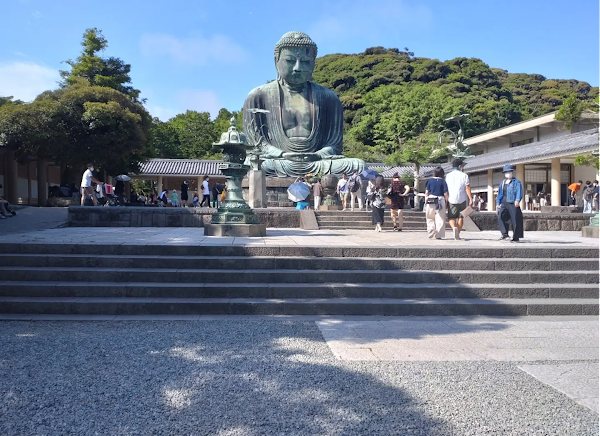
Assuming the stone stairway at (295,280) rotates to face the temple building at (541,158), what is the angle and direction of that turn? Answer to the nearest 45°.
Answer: approximately 135° to its left

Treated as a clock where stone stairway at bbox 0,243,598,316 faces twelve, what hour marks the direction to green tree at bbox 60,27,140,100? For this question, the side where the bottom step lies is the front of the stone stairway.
The green tree is roughly at 5 o'clock from the stone stairway.

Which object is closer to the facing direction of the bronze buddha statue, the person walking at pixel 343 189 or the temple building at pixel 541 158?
the person walking

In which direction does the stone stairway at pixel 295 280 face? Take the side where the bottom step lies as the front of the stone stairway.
toward the camera

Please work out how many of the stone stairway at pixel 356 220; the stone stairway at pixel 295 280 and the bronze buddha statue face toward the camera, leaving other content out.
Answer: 3

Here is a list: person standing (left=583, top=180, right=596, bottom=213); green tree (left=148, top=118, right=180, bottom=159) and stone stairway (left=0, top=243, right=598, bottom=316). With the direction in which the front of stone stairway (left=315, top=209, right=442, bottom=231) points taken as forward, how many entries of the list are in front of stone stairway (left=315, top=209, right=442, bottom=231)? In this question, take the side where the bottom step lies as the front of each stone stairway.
1

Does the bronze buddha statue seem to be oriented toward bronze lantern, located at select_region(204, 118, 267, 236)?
yes

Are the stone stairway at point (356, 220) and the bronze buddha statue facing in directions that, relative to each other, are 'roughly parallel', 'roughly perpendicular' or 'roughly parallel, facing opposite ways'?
roughly parallel

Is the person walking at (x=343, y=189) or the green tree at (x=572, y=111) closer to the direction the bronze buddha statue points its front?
the person walking

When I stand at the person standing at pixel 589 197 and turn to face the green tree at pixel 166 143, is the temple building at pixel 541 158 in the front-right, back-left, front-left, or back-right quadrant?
front-right

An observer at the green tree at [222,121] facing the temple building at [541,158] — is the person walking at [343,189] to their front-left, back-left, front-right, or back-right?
front-right
